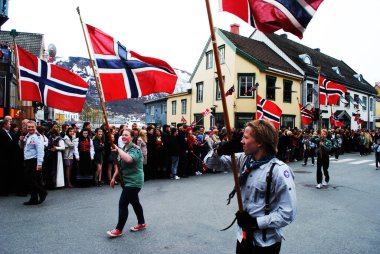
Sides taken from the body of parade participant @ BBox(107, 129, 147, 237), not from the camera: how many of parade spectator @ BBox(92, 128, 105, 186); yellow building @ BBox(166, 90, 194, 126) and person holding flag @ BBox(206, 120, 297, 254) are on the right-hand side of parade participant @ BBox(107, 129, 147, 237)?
2

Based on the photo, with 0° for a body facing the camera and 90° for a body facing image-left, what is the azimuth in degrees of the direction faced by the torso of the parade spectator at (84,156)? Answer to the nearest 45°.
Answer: approximately 0°

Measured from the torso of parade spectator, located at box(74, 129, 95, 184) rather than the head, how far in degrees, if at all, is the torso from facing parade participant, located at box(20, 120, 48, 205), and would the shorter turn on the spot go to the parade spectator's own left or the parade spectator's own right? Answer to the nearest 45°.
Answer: approximately 45° to the parade spectator's own right

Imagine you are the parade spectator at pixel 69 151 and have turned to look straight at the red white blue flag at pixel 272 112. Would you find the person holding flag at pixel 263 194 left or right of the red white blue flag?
right

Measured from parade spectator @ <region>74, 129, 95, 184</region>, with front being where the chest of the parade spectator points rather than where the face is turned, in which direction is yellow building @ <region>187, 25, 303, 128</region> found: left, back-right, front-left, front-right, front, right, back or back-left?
back-left

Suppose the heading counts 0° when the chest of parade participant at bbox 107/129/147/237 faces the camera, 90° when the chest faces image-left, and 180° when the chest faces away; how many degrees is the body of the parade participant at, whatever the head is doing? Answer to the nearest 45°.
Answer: approximately 90°

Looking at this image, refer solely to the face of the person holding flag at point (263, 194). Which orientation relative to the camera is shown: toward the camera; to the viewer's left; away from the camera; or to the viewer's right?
to the viewer's left

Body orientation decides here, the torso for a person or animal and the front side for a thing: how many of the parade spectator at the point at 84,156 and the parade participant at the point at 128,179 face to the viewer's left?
1

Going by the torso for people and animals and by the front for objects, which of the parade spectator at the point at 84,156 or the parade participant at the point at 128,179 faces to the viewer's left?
the parade participant at the point at 128,179

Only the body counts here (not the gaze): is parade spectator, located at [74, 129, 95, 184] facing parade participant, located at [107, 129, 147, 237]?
yes
